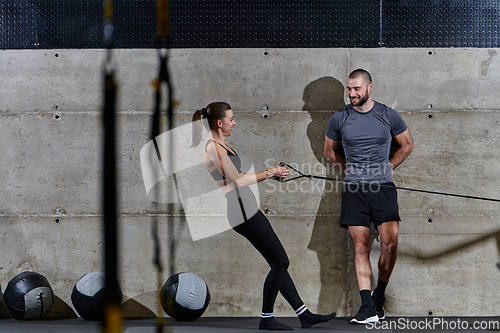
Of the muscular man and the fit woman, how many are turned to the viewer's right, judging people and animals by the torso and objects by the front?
1

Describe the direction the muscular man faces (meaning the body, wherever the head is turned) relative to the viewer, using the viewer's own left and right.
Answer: facing the viewer

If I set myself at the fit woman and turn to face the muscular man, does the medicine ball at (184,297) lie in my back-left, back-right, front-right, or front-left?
back-left

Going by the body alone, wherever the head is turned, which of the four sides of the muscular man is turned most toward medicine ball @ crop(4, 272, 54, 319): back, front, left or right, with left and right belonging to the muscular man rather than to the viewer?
right

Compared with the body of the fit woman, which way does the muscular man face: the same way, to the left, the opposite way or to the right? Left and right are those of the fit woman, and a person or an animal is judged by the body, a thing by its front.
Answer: to the right

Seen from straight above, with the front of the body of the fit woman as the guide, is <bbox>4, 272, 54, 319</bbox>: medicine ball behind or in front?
behind

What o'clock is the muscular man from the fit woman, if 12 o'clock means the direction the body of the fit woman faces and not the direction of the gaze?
The muscular man is roughly at 11 o'clock from the fit woman.

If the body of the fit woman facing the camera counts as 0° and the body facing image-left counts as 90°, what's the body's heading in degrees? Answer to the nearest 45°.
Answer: approximately 270°

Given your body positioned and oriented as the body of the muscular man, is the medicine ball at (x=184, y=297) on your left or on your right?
on your right

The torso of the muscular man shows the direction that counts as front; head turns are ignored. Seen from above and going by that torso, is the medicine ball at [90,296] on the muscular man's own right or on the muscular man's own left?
on the muscular man's own right

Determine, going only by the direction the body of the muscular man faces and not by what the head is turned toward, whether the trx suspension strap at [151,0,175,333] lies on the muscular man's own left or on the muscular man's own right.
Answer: on the muscular man's own right

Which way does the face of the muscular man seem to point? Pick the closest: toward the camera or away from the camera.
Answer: toward the camera
